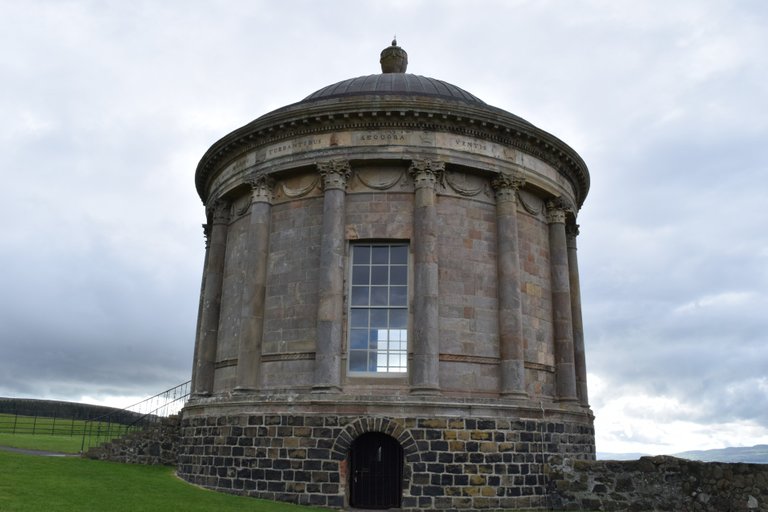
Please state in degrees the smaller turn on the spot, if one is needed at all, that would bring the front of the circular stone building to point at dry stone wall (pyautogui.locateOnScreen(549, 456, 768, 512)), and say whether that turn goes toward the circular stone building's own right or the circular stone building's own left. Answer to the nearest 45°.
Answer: approximately 90° to the circular stone building's own left

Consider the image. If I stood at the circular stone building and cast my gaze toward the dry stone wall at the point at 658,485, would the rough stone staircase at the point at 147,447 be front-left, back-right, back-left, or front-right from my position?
back-right

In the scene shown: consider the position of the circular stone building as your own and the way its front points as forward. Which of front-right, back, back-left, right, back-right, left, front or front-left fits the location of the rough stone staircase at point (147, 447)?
back-right

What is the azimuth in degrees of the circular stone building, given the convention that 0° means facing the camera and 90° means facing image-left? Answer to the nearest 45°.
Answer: approximately 0°
